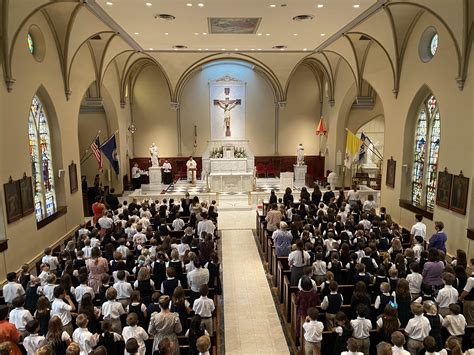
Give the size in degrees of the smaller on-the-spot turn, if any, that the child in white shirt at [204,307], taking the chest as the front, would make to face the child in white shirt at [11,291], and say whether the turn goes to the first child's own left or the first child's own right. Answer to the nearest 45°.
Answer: approximately 90° to the first child's own left

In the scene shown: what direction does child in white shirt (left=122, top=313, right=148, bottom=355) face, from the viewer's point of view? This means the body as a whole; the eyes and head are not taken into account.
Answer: away from the camera

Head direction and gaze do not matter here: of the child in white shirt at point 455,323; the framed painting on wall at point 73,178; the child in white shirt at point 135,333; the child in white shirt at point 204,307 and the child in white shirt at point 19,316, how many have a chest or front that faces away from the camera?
4

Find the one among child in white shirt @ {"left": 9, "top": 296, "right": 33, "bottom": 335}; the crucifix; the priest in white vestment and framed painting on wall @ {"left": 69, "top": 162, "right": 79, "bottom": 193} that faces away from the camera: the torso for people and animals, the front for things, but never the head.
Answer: the child in white shirt

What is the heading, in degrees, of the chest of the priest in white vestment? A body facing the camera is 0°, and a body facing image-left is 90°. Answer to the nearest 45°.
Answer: approximately 0°

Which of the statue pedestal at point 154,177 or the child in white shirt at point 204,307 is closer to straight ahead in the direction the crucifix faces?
the child in white shirt

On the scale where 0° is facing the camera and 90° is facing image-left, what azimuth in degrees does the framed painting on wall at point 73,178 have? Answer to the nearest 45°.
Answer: approximately 270°

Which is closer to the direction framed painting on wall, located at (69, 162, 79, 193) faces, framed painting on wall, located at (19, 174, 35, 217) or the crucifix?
the crucifix

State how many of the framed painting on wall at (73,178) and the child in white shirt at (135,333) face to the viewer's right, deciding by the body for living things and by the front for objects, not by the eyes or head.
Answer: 1
